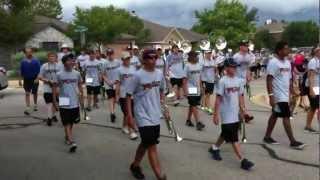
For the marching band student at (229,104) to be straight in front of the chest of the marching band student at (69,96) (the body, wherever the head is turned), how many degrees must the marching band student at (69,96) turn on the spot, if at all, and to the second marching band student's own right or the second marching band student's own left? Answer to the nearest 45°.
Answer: approximately 45° to the second marching band student's own left

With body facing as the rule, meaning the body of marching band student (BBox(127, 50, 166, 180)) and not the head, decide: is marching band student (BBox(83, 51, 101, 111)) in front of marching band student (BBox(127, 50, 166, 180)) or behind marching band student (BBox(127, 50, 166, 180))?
behind

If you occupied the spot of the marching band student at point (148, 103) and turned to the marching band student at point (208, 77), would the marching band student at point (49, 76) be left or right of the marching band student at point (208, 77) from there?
left

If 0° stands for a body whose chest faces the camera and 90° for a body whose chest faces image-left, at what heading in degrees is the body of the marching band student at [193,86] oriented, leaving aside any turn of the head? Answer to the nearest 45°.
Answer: approximately 315°

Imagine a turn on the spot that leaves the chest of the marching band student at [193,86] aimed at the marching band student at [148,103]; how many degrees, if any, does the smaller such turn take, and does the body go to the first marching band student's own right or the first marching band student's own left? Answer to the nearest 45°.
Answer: approximately 45° to the first marching band student's own right

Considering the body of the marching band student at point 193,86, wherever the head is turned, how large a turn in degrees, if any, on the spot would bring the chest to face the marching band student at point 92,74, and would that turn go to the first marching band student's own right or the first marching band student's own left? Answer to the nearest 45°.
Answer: approximately 180°

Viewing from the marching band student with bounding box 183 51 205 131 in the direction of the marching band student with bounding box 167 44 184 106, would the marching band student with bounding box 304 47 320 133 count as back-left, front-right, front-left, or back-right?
back-right

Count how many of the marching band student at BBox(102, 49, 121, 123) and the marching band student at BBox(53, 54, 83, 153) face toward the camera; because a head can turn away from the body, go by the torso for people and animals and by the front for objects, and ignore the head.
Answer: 2
